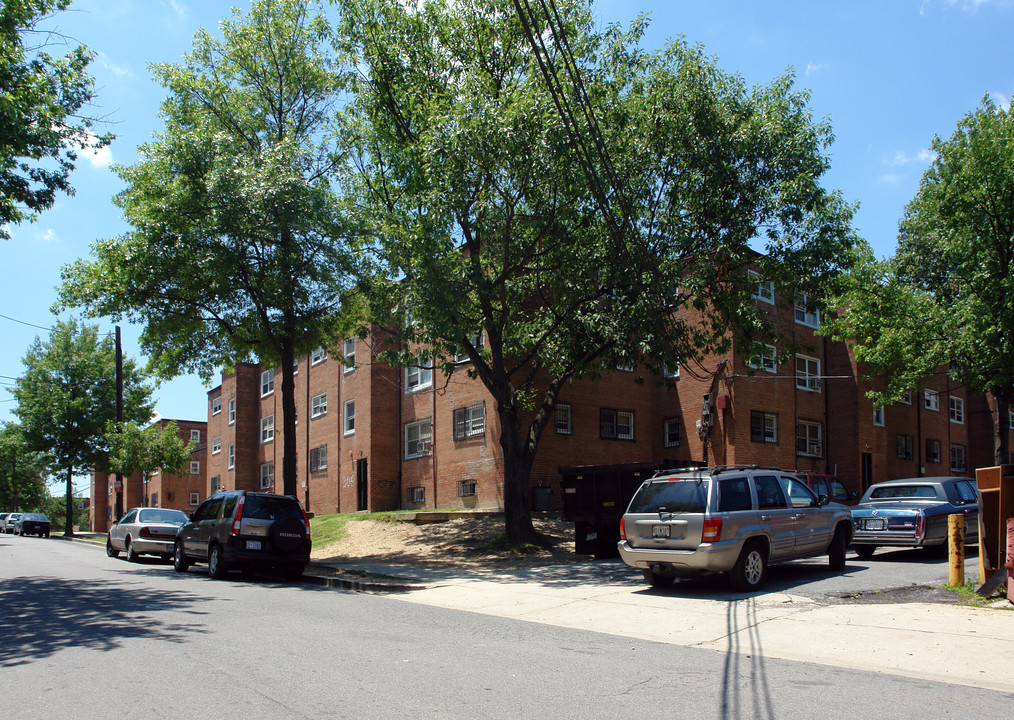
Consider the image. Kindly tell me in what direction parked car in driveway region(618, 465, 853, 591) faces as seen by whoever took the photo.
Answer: facing away from the viewer and to the right of the viewer

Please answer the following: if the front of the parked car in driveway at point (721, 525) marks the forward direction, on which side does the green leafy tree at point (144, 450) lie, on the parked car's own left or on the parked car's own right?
on the parked car's own left

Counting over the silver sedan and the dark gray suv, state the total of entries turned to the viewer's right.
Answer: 0

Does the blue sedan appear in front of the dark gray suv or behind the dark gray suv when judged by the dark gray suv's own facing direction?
behind

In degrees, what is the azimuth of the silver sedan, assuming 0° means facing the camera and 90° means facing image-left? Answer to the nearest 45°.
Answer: approximately 135°

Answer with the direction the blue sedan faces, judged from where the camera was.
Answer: facing away from the viewer and to the right of the viewer

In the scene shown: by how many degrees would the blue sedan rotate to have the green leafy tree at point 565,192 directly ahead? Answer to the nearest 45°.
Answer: approximately 135° to its left

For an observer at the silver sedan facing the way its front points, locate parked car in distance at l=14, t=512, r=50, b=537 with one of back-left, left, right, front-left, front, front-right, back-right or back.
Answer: front-right

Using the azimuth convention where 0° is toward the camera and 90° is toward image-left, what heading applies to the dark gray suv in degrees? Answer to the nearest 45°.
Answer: approximately 135°

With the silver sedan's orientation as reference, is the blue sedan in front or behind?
behind

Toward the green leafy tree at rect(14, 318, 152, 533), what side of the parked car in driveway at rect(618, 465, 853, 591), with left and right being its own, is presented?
left
